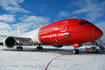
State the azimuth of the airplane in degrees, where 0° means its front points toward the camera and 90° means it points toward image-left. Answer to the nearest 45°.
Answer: approximately 315°
